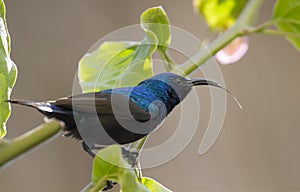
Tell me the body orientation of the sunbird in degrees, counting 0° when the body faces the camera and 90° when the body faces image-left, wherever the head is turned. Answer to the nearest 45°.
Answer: approximately 270°

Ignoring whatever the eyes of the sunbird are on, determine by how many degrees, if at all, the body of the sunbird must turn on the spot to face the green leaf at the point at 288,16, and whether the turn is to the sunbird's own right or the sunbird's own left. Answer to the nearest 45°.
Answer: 0° — it already faces it
